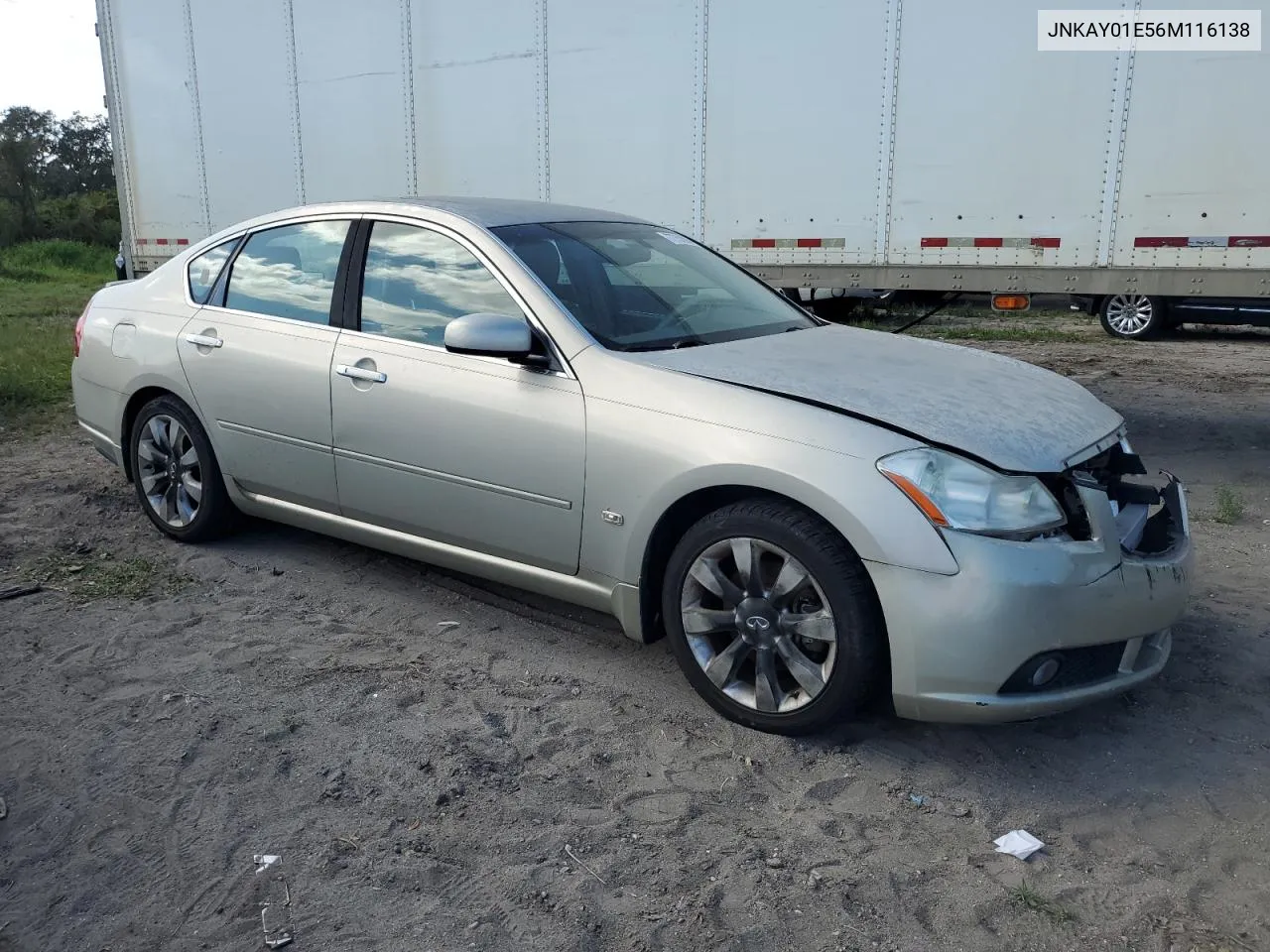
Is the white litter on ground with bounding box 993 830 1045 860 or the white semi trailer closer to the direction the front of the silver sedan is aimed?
the white litter on ground

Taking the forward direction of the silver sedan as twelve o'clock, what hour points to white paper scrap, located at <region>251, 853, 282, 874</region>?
The white paper scrap is roughly at 3 o'clock from the silver sedan.

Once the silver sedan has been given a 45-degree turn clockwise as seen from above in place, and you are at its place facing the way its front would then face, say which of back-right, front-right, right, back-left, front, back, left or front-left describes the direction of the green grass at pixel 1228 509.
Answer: back-left

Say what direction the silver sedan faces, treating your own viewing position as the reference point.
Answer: facing the viewer and to the right of the viewer

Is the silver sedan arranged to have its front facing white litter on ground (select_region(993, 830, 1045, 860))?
yes

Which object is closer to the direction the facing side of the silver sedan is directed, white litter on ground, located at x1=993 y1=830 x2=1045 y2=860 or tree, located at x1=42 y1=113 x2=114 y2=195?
the white litter on ground

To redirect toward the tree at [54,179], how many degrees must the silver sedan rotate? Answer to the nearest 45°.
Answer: approximately 180°

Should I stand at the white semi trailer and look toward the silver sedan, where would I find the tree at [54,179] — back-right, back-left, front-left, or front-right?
back-right

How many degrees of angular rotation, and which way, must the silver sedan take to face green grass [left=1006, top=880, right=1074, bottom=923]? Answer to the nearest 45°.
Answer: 0° — it already faces it

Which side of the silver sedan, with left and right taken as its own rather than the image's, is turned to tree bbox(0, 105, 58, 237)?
back
